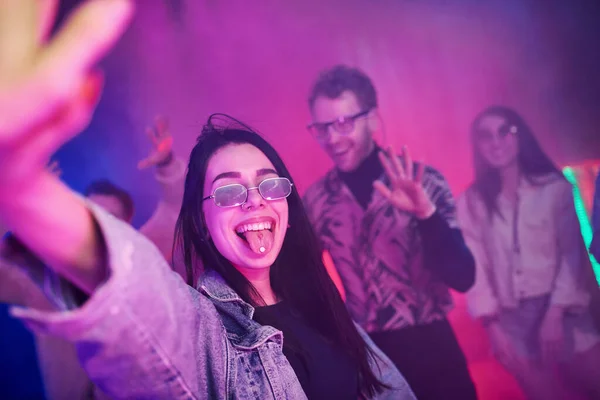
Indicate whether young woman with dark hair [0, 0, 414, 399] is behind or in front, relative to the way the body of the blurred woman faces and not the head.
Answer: in front

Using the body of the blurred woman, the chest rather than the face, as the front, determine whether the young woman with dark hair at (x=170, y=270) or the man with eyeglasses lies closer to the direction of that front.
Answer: the young woman with dark hair

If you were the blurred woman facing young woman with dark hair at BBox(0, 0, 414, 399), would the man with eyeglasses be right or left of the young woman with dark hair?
right

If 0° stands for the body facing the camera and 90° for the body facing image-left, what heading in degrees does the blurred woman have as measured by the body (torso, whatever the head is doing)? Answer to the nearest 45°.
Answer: approximately 0°

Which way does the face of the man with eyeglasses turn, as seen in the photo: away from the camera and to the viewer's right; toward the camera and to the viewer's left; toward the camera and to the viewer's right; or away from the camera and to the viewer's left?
toward the camera and to the viewer's left

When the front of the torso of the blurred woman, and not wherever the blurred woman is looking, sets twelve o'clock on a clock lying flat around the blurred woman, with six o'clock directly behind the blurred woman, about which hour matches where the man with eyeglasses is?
The man with eyeglasses is roughly at 2 o'clock from the blurred woman.
